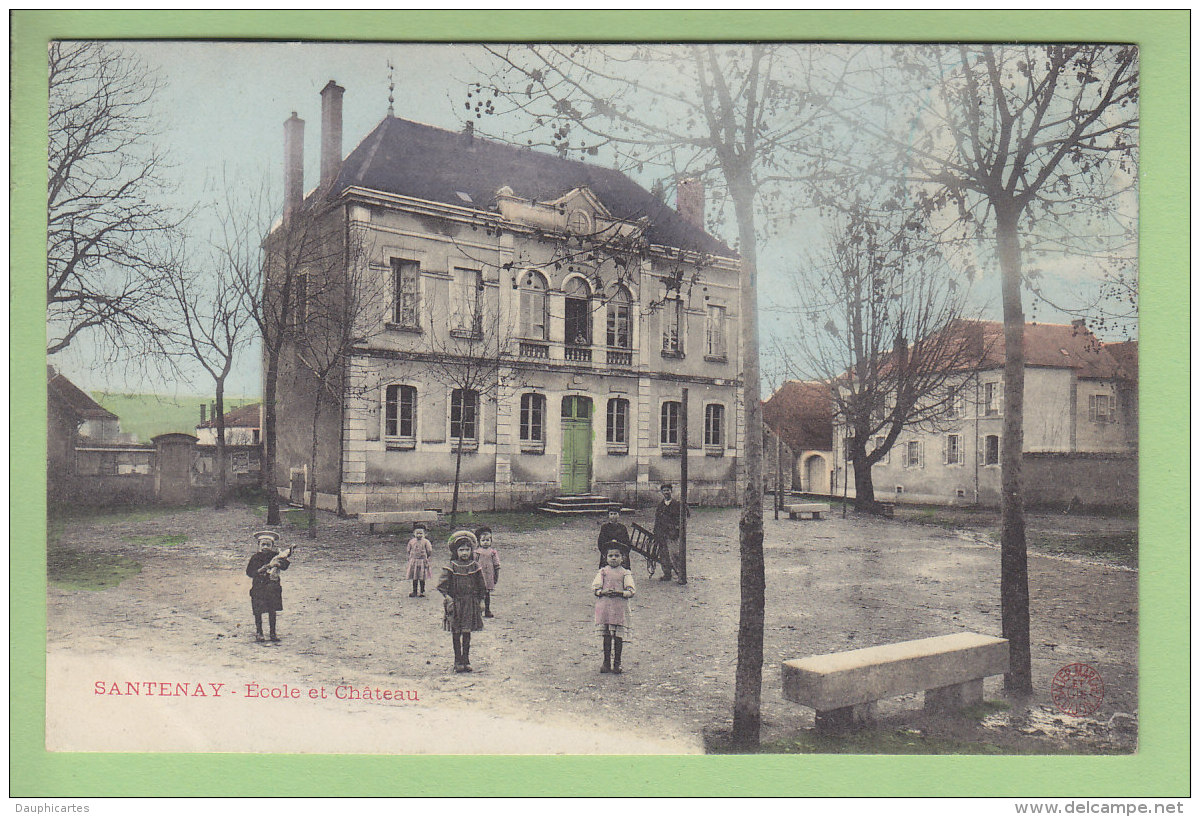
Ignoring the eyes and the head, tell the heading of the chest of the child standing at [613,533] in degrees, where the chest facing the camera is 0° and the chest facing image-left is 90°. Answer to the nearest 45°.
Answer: approximately 0°

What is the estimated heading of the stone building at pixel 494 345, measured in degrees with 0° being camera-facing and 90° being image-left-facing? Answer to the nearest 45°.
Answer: approximately 315°

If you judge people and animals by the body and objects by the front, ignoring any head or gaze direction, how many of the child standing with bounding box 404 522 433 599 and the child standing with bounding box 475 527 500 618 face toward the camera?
2

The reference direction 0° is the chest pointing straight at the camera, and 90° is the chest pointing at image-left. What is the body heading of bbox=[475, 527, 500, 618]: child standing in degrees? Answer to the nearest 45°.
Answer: approximately 0°
